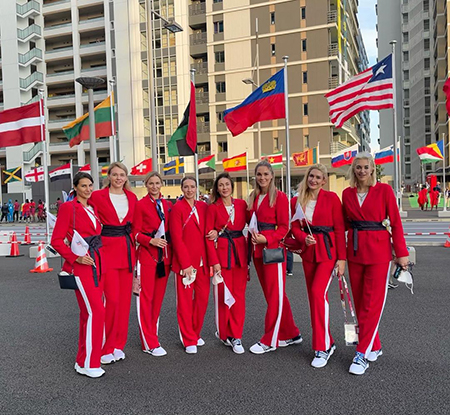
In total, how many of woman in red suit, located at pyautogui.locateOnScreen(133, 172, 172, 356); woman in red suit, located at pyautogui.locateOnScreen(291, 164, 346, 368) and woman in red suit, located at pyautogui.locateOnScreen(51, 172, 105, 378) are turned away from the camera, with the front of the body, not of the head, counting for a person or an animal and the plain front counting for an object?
0

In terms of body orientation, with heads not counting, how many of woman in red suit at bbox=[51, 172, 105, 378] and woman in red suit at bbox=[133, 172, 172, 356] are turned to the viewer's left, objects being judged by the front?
0

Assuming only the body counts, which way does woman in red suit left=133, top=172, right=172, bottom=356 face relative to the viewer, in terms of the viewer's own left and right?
facing the viewer and to the right of the viewer

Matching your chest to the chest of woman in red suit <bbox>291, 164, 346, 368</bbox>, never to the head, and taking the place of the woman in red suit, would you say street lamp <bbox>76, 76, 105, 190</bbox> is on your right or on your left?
on your right

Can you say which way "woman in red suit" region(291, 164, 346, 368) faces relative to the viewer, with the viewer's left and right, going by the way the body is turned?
facing the viewer and to the left of the viewer

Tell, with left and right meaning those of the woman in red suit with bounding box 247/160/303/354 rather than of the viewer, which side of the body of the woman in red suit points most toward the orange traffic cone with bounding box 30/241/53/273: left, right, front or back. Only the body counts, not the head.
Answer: right

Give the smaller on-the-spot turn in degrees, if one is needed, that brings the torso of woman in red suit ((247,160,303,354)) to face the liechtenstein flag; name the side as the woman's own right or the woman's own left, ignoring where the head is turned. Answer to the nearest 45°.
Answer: approximately 135° to the woman's own right

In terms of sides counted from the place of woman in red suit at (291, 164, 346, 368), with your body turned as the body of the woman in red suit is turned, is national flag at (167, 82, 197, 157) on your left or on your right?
on your right

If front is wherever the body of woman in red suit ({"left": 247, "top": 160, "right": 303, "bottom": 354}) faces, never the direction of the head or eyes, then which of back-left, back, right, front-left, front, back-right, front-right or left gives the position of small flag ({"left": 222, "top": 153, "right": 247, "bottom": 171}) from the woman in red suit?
back-right
